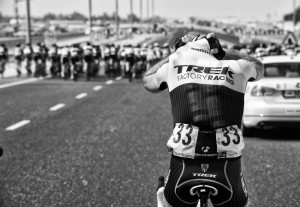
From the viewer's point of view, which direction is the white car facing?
away from the camera

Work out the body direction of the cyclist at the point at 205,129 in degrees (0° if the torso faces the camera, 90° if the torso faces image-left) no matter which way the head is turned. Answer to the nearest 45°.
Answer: approximately 180°

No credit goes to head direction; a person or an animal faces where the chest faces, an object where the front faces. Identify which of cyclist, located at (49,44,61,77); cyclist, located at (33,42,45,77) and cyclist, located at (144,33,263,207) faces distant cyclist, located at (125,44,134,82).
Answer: cyclist, located at (144,33,263,207)

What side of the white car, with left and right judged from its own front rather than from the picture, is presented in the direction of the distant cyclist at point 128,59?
front
